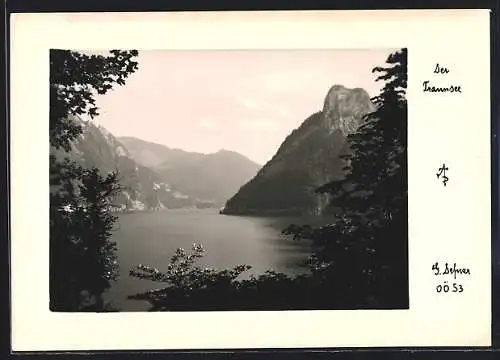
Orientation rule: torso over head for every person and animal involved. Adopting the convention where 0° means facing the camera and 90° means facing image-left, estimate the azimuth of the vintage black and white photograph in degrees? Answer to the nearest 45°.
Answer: approximately 0°
